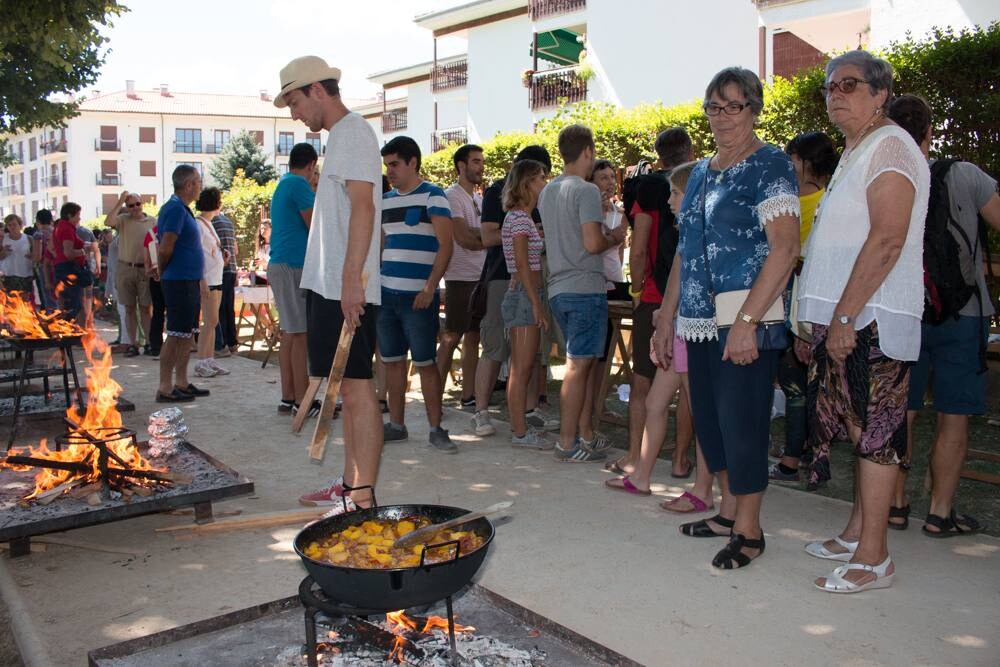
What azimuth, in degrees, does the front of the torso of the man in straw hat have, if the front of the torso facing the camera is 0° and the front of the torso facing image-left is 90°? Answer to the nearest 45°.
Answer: approximately 90°

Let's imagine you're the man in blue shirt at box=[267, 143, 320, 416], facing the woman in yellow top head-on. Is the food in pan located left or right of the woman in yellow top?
right

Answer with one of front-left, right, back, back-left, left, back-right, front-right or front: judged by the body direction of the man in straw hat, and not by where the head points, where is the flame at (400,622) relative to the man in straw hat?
left

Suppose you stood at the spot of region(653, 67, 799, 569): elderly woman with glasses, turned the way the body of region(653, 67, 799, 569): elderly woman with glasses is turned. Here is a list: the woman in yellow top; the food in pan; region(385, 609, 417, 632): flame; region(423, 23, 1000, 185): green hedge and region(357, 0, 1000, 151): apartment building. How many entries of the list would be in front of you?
2

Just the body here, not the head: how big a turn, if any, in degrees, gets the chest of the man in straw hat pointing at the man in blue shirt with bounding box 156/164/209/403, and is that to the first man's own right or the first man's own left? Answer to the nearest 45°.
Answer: approximately 90° to the first man's own right

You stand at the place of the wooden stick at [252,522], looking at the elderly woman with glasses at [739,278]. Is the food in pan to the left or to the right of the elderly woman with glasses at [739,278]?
right

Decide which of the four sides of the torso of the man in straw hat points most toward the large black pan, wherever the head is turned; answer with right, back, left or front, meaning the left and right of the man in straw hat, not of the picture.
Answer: left

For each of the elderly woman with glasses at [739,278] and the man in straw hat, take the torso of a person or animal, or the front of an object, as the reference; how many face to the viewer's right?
0

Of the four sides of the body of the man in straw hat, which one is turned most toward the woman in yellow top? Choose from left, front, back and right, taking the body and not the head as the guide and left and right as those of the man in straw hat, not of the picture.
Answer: back

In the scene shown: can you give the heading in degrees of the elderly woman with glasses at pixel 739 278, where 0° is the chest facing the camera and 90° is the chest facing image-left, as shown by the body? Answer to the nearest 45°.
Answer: approximately 45°
